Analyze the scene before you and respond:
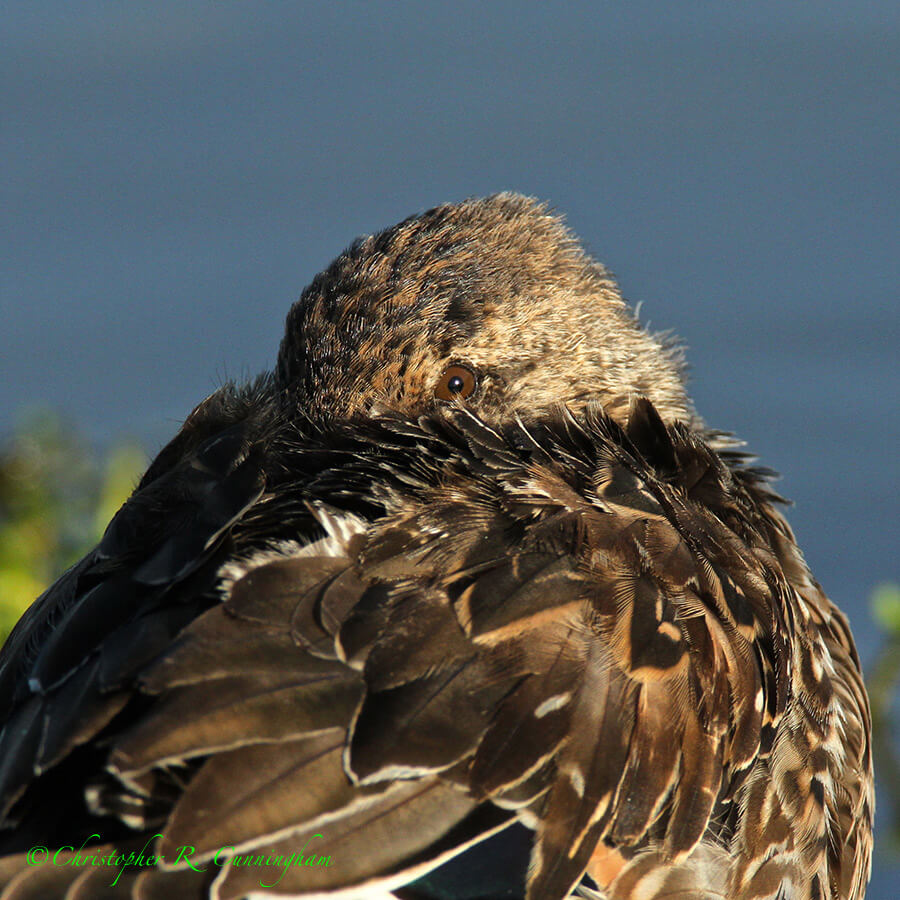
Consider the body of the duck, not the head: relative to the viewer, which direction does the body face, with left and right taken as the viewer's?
facing away from the viewer and to the right of the viewer
